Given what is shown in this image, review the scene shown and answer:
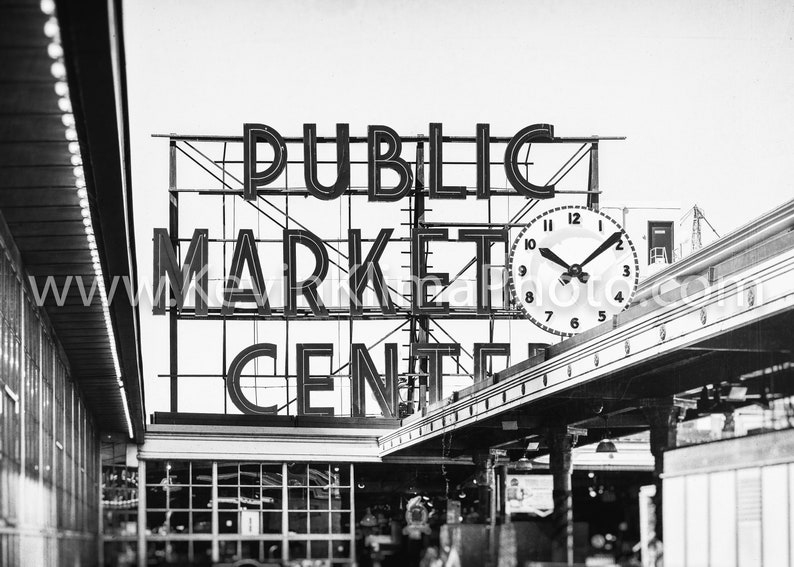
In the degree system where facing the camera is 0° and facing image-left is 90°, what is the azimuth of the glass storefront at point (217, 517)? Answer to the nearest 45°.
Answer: approximately 0°

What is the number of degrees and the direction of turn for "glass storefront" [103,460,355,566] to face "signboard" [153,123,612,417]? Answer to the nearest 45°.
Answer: approximately 180°

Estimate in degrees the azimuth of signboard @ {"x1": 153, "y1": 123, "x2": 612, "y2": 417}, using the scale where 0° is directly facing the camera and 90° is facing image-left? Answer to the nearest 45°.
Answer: approximately 0°

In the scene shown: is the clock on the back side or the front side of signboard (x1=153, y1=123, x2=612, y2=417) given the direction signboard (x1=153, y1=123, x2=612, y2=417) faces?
on the front side

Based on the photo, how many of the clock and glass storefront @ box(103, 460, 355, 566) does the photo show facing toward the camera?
2

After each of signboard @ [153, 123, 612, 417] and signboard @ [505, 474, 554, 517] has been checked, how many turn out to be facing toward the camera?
2
